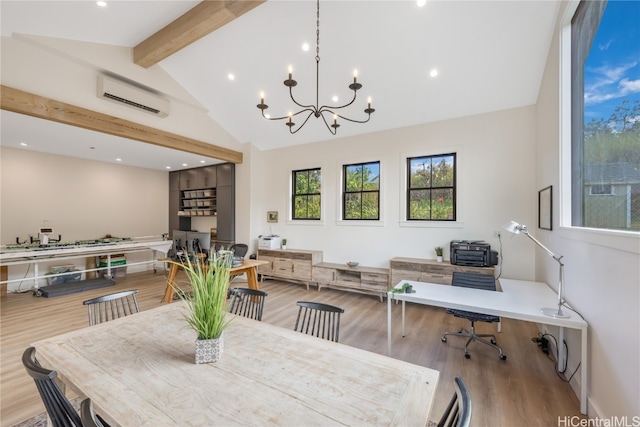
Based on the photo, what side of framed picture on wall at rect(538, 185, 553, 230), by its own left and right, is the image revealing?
left

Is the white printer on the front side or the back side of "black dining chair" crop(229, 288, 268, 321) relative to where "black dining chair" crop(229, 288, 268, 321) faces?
on the back side

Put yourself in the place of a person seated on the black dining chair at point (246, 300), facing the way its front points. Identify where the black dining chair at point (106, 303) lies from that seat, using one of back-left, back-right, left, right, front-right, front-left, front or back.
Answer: front-right

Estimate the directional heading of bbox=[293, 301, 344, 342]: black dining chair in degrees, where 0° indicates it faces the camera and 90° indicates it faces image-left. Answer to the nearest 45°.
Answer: approximately 45°

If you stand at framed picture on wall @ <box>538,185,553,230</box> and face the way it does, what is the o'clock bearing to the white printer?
The white printer is roughly at 12 o'clock from the framed picture on wall.

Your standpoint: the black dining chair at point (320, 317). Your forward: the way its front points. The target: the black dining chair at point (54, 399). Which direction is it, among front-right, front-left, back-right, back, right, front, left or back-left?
front

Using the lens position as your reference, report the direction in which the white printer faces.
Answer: facing the viewer and to the left of the viewer

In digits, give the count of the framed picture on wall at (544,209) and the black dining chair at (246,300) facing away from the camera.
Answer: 0

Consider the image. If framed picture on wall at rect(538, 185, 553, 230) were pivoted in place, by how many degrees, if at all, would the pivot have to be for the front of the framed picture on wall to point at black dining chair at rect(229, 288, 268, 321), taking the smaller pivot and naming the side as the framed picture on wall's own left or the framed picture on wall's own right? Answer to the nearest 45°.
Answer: approximately 45° to the framed picture on wall's own left

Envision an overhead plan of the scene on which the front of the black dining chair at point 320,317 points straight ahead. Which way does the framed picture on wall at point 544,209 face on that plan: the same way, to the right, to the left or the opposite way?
to the right

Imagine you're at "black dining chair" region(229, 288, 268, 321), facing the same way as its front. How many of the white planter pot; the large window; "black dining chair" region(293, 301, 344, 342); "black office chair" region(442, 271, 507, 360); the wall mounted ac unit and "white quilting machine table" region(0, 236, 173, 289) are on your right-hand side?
2

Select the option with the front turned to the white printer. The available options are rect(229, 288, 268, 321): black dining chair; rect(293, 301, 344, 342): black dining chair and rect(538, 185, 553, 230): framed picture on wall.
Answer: the framed picture on wall

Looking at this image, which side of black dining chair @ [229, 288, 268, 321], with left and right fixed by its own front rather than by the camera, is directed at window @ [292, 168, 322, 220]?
back
